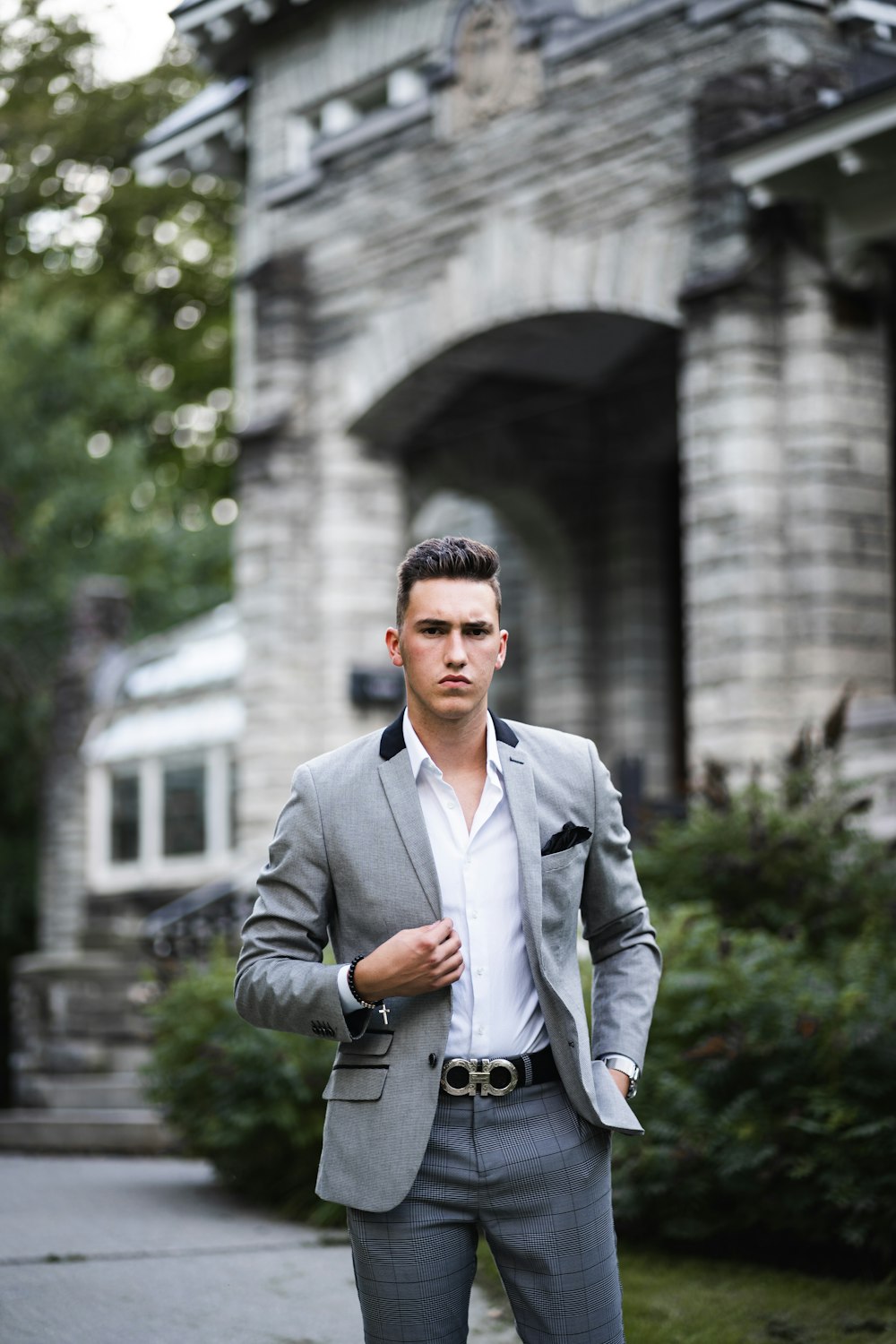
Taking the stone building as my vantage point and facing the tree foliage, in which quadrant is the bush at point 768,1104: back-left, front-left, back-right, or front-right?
back-left

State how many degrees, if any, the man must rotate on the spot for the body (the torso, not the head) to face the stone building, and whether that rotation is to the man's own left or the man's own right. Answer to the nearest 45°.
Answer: approximately 180°

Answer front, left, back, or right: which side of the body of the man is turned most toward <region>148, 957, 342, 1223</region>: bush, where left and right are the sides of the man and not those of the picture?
back

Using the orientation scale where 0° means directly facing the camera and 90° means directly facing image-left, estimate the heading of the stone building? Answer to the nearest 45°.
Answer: approximately 45°

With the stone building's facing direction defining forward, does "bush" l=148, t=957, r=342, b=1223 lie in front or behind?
in front

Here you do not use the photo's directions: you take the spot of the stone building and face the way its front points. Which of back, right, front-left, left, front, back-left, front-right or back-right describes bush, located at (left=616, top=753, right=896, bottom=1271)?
front-left

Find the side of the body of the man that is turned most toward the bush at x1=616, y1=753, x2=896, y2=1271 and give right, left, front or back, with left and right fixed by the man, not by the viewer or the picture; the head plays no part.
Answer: back

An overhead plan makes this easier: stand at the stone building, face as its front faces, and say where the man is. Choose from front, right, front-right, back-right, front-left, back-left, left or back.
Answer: front-left

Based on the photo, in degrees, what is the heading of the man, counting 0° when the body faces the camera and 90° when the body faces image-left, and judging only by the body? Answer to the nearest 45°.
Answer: approximately 0°
